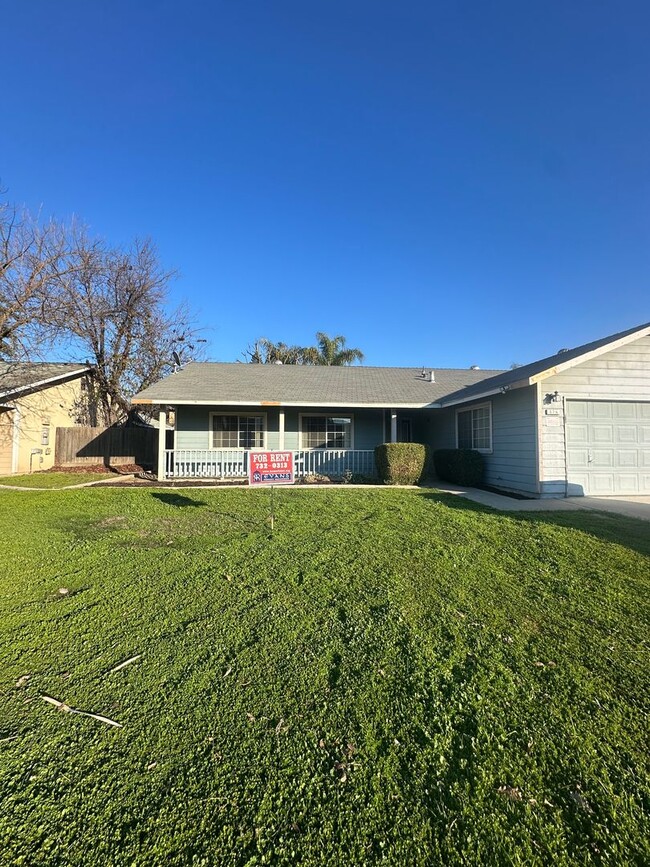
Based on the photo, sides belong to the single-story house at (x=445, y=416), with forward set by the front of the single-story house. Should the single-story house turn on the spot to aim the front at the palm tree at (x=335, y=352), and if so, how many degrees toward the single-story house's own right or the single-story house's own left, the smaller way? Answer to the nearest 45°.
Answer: approximately 180°

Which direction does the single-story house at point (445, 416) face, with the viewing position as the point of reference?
facing the viewer

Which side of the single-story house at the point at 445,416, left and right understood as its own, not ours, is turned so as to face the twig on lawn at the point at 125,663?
front

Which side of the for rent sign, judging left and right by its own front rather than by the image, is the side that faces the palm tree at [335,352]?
back

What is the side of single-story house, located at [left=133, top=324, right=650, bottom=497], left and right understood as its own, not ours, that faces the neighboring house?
right

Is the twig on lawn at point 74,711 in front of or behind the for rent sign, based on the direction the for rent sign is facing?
in front

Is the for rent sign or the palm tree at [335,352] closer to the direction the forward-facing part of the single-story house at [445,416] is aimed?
the for rent sign

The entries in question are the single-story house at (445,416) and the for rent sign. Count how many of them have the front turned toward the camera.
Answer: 2

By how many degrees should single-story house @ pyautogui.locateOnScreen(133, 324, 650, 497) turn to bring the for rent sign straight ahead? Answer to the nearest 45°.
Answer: approximately 45° to its right

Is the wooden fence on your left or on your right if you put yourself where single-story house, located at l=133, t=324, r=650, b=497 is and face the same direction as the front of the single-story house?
on your right

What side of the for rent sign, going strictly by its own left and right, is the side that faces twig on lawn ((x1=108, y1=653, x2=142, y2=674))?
front

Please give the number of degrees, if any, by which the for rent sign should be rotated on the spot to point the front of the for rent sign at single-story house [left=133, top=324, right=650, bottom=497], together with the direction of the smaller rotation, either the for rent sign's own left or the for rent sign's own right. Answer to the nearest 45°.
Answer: approximately 135° to the for rent sign's own left

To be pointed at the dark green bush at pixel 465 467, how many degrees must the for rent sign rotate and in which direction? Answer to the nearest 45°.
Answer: approximately 135° to its left

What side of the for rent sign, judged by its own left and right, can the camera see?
front

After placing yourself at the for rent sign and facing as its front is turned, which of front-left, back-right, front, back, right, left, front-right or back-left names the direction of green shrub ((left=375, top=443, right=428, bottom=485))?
back-left
